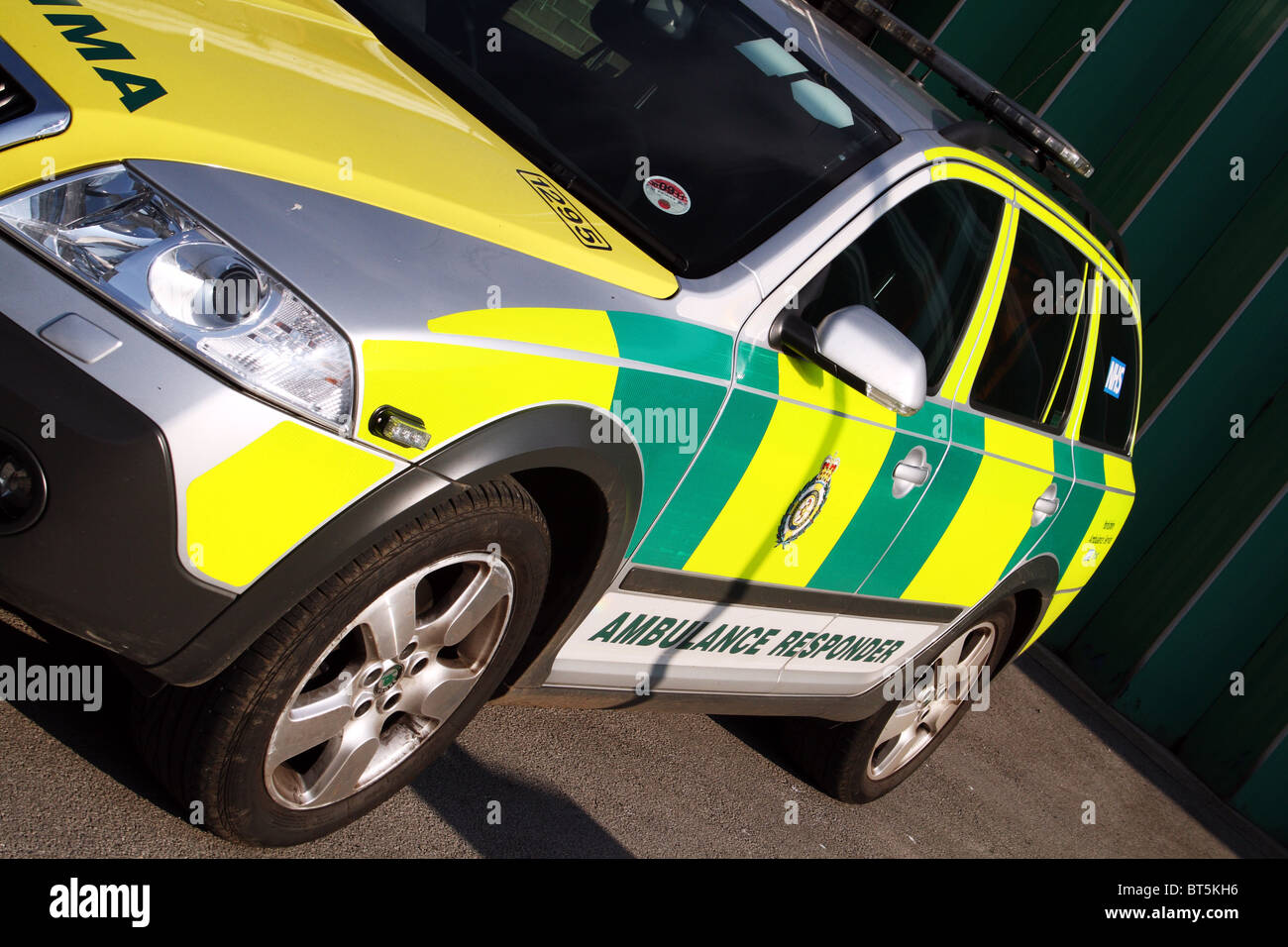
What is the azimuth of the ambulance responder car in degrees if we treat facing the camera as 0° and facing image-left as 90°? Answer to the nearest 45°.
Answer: approximately 45°
